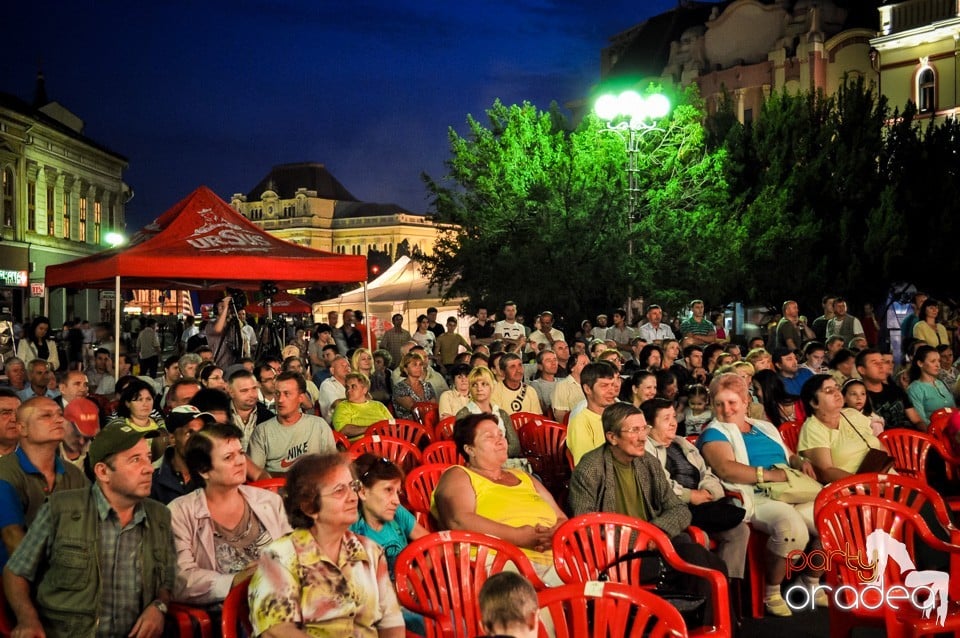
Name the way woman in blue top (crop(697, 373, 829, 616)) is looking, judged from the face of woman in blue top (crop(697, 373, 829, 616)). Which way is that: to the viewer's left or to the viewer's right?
to the viewer's left

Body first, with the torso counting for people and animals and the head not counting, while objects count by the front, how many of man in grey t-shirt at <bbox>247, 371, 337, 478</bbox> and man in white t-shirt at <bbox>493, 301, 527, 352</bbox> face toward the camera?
2

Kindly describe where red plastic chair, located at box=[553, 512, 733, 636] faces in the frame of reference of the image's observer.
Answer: facing the viewer and to the right of the viewer

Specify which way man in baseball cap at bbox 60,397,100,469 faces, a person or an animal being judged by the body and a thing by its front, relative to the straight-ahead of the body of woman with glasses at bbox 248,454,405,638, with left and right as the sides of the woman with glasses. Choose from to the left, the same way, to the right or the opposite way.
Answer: the same way

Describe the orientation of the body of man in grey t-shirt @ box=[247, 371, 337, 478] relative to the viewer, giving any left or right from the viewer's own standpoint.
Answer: facing the viewer

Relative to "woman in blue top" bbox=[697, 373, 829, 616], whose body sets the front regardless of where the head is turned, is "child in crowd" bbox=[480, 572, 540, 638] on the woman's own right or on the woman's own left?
on the woman's own right

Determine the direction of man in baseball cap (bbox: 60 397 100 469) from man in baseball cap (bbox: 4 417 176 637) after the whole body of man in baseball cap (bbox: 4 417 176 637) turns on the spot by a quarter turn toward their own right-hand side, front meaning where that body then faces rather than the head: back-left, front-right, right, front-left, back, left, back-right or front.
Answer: back-right

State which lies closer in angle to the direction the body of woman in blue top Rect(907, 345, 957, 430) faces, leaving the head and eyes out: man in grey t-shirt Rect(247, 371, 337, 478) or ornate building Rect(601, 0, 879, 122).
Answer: the man in grey t-shirt

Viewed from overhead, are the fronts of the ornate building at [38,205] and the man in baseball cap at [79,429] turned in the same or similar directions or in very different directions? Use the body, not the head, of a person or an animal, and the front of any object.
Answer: same or similar directions

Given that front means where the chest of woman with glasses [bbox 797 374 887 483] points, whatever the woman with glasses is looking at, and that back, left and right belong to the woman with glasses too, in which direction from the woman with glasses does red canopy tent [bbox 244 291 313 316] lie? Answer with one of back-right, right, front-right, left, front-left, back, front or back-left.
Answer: back

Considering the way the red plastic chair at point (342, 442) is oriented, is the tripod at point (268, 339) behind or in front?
behind

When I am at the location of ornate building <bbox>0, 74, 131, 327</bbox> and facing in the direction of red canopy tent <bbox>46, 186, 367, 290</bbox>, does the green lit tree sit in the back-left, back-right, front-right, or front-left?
front-left

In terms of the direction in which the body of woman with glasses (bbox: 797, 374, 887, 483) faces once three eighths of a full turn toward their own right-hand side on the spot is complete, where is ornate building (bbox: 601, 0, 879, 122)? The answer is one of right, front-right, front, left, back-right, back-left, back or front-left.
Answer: right

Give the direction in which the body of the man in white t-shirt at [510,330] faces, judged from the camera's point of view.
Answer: toward the camera

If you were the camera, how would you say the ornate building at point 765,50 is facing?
facing the viewer and to the left of the viewer

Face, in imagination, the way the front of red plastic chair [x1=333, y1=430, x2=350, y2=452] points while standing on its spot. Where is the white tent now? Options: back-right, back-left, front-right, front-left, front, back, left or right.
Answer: back-left

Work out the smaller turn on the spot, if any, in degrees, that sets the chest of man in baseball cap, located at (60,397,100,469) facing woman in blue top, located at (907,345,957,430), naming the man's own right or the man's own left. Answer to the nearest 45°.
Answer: approximately 45° to the man's own left

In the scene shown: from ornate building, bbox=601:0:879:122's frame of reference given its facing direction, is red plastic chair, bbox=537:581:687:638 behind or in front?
in front
